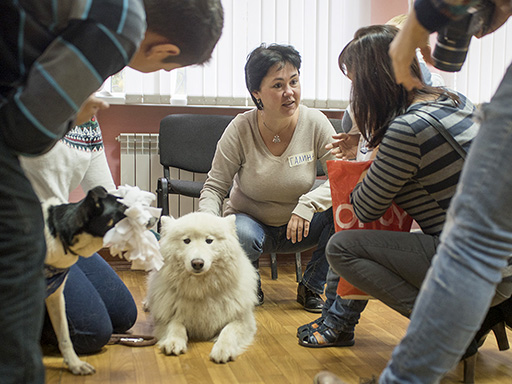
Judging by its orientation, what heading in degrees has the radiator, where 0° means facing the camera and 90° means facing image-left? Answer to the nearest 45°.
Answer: approximately 0°

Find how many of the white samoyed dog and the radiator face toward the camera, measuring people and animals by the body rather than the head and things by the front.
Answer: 2

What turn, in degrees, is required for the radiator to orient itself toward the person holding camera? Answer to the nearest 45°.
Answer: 0° — it already faces them

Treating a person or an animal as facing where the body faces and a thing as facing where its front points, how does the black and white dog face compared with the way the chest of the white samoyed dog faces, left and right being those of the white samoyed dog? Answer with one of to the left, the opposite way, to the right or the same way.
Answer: to the left

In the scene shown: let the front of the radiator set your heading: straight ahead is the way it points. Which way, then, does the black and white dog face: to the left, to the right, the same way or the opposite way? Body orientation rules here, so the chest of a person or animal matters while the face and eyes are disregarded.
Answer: to the left

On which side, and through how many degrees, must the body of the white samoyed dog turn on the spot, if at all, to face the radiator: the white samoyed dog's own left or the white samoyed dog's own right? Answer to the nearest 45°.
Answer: approximately 180°

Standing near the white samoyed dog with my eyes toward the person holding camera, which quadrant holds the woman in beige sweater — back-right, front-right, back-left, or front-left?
back-left

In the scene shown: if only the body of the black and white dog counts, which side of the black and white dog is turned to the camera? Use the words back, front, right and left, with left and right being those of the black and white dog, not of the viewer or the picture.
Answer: right

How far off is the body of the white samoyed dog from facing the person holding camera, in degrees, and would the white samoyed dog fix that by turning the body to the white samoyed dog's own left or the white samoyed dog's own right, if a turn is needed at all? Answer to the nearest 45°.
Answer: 0° — it already faces them

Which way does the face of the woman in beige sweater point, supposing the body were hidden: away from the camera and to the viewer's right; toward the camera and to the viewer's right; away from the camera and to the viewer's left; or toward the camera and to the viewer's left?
toward the camera and to the viewer's right
